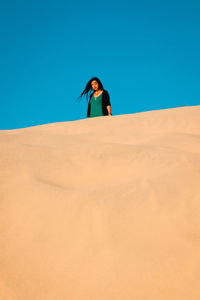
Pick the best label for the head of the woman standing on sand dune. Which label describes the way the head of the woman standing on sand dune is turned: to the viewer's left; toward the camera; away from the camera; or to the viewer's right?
toward the camera

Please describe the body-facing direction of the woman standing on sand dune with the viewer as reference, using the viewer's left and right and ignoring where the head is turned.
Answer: facing the viewer and to the left of the viewer
